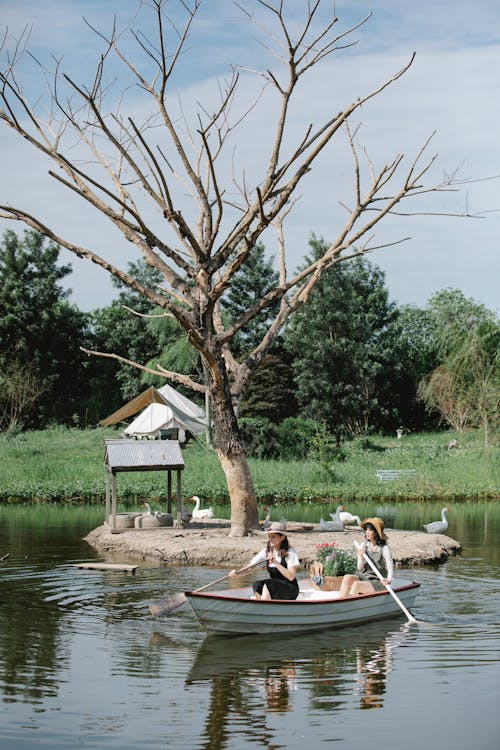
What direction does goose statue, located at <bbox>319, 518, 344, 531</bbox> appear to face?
to the viewer's left

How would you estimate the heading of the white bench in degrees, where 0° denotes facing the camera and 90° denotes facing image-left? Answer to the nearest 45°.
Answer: approximately 0°

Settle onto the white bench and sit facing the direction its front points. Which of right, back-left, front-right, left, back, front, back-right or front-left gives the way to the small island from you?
front

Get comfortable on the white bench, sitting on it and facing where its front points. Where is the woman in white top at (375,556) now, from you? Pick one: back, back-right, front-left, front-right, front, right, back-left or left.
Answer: front

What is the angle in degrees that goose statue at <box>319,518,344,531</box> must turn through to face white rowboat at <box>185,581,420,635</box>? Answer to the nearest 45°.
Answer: approximately 90° to its left

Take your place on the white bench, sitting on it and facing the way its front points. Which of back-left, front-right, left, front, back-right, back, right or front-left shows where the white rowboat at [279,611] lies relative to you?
front

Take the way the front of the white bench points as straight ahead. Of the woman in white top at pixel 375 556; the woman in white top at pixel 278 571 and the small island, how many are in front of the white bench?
3

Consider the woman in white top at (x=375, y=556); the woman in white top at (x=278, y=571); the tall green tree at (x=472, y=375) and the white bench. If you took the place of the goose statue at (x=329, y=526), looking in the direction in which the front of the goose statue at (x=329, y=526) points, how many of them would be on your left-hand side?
2

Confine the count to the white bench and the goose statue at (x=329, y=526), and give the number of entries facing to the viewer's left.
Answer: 1

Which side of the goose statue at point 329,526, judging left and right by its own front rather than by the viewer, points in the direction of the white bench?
right

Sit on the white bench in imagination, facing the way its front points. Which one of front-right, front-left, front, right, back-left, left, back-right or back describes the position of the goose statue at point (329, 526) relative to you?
front

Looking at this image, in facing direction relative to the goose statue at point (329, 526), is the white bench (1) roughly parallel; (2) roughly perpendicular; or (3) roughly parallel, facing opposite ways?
roughly perpendicular

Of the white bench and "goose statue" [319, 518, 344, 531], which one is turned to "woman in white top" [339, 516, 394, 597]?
the white bench
